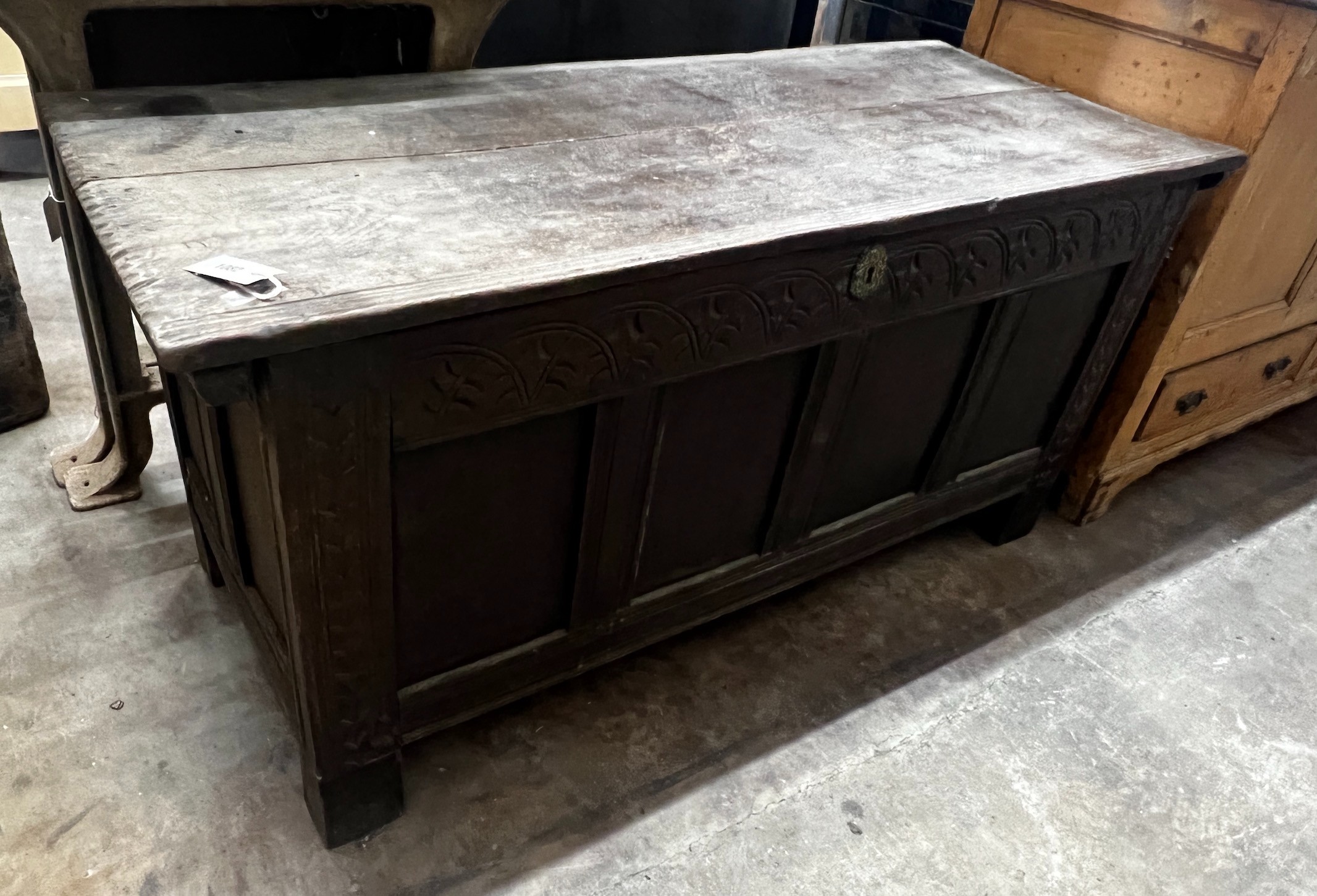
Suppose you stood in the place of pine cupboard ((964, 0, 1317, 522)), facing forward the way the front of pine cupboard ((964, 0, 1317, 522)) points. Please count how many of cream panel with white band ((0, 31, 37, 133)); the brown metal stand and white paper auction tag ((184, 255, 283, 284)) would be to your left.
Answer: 0

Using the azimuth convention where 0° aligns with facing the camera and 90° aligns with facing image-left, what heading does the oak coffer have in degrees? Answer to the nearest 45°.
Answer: approximately 315°

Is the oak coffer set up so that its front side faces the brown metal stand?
no

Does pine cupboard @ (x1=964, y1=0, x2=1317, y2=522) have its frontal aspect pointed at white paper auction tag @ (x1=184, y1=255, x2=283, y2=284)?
no

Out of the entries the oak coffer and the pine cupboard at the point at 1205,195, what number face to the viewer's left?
0

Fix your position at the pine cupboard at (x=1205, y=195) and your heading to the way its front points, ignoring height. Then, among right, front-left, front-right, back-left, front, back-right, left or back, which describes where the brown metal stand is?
right

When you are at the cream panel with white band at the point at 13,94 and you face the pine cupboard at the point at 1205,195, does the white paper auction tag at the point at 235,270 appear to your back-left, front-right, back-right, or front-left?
front-right

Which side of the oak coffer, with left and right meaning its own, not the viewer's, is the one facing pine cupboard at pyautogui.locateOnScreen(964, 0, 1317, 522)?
left

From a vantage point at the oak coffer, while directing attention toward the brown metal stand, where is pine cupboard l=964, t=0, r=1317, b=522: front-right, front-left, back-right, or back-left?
back-right

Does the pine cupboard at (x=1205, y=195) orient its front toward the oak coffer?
no
